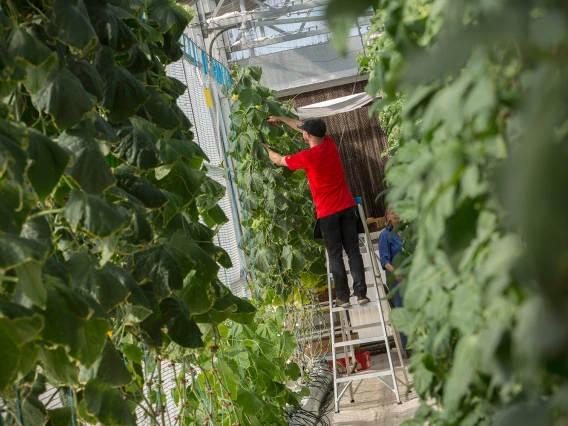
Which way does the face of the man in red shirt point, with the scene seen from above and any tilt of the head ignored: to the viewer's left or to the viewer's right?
to the viewer's left

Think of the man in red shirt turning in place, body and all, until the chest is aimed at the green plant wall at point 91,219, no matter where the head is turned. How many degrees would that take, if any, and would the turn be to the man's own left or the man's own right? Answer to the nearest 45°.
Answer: approximately 135° to the man's own left

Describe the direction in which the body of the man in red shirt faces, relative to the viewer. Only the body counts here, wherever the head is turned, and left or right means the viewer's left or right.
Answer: facing away from the viewer and to the left of the viewer

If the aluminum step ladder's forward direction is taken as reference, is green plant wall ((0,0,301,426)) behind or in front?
in front
